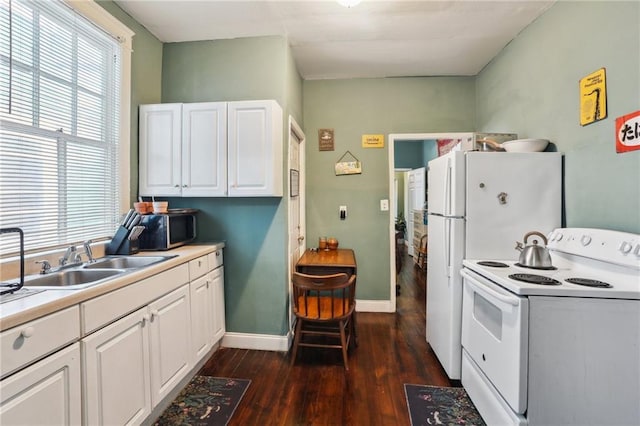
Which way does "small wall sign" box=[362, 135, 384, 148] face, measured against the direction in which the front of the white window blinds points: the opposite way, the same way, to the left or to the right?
to the right

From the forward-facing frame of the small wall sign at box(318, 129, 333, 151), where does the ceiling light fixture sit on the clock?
The ceiling light fixture is roughly at 12 o'clock from the small wall sign.

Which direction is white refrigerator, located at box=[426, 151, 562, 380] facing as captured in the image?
to the viewer's left

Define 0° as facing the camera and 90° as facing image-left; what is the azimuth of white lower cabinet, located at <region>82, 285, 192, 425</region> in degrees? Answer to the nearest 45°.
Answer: approximately 315°

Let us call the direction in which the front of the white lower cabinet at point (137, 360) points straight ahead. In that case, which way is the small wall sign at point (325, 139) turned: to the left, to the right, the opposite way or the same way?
to the right

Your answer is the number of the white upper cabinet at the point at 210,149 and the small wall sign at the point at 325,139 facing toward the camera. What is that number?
2

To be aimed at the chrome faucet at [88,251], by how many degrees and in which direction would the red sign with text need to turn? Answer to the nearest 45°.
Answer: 0° — it already faces it

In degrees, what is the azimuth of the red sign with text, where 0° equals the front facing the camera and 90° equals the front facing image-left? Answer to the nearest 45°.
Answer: approximately 45°

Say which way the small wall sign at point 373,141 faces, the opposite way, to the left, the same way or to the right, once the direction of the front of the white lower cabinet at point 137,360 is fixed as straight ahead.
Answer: to the right
